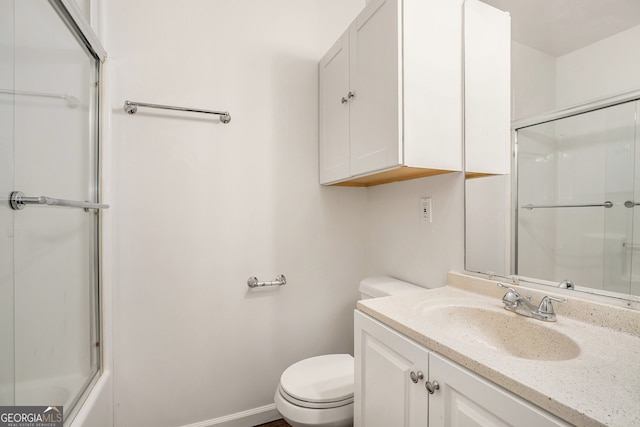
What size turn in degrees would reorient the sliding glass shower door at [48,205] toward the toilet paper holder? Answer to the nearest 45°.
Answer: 0° — it already faces it

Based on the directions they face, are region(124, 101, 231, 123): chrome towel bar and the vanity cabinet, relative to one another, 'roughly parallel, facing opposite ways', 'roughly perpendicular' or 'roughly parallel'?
roughly perpendicular

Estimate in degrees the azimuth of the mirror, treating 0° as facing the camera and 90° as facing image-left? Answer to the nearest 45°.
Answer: approximately 45°

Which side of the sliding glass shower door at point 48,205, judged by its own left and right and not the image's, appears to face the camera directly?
right

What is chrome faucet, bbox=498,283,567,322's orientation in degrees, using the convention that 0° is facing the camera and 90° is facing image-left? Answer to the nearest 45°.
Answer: approximately 45°

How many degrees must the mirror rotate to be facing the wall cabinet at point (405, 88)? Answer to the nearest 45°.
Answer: approximately 45° to its right

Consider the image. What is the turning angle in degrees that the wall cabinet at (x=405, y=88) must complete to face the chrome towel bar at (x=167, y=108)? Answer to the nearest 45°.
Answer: approximately 45° to its right
